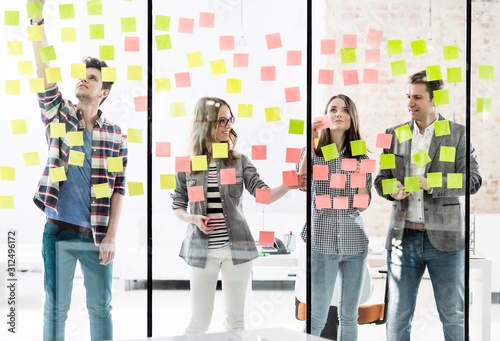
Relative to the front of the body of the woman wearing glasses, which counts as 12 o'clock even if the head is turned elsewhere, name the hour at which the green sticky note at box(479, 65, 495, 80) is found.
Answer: The green sticky note is roughly at 9 o'clock from the woman wearing glasses.

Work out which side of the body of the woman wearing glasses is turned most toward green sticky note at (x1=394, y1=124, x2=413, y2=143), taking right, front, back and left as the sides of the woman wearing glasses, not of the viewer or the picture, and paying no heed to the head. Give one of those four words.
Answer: left

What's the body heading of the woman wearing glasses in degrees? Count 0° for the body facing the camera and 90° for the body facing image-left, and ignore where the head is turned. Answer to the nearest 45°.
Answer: approximately 0°

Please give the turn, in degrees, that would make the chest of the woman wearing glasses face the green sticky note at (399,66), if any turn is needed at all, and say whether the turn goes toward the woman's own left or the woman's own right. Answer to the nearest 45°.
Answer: approximately 90° to the woman's own left
